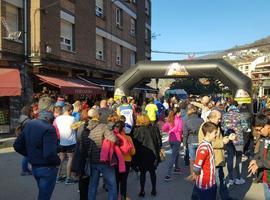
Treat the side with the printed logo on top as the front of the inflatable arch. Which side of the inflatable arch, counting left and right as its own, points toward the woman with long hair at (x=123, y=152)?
front

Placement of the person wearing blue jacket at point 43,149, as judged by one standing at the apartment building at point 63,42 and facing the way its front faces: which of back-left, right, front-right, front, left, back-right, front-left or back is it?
front-right

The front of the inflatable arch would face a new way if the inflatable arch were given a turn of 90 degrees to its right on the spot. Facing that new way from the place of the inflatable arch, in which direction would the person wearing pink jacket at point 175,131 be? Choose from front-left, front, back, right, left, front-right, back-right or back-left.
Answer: left

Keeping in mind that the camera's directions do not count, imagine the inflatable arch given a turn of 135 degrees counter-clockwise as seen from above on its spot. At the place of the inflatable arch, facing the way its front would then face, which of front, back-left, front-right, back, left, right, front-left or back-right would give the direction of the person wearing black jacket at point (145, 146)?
back-right

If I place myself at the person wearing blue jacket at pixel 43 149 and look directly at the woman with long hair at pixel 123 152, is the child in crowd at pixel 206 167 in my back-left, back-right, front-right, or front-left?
front-right

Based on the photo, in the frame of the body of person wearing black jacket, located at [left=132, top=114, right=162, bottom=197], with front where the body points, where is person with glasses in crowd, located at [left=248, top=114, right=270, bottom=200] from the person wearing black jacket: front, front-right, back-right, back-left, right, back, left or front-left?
back-right

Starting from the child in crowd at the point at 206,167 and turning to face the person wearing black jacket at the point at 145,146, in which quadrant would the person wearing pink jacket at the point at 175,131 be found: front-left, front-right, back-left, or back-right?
front-right

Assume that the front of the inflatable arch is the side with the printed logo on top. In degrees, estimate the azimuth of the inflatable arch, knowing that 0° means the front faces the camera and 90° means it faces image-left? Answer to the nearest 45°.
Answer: approximately 0°

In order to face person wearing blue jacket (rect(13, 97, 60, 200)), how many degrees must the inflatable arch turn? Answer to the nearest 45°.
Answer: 0° — it already faces them

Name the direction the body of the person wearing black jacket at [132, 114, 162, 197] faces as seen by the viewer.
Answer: away from the camera

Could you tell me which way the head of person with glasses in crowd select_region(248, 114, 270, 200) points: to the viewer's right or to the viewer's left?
to the viewer's left

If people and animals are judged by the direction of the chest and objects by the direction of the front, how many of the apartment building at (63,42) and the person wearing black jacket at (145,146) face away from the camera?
1

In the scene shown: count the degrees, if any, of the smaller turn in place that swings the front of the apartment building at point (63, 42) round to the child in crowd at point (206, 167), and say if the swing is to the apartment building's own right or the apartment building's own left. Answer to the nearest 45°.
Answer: approximately 45° to the apartment building's own right

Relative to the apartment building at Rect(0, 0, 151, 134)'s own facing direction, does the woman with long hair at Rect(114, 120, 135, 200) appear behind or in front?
in front
